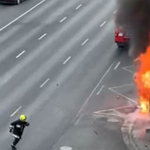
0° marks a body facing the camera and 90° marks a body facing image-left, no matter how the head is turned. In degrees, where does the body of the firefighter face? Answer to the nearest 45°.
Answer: approximately 225°
